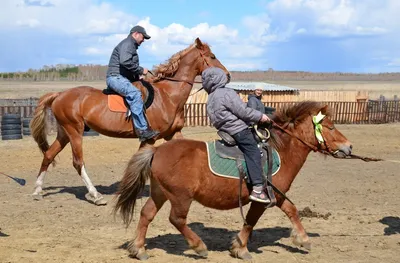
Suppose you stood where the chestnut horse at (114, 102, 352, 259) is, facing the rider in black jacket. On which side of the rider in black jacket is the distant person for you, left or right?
right

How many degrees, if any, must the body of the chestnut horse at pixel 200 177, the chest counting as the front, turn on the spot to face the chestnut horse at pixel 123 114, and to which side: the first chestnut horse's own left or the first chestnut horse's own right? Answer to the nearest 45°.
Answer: approximately 135° to the first chestnut horse's own left

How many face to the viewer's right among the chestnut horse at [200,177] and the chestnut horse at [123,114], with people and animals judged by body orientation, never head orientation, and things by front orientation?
2

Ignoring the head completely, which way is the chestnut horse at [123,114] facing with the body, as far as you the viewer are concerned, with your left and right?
facing to the right of the viewer

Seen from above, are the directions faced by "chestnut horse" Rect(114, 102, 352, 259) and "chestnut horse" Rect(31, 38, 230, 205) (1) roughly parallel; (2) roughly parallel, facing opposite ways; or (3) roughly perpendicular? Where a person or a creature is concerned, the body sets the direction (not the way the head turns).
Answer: roughly parallel

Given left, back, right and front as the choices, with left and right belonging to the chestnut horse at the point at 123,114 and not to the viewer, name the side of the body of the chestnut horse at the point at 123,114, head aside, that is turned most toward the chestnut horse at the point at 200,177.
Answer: right

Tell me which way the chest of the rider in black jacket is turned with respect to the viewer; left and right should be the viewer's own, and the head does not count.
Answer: facing to the right of the viewer

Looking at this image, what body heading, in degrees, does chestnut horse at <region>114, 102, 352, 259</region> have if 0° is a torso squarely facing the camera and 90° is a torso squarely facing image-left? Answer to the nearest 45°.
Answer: approximately 270°

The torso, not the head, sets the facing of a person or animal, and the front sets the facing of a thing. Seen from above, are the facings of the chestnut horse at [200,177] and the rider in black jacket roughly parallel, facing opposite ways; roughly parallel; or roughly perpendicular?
roughly parallel

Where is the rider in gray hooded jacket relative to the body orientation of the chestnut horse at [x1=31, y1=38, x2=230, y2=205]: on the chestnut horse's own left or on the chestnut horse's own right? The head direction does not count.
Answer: on the chestnut horse's own right

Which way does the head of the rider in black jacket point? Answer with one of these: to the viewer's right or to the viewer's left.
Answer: to the viewer's right

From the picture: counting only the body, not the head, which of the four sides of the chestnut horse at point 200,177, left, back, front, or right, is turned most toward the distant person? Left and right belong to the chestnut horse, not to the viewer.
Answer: left

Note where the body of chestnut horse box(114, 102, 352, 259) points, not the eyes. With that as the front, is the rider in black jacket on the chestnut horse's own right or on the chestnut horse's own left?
on the chestnut horse's own left
